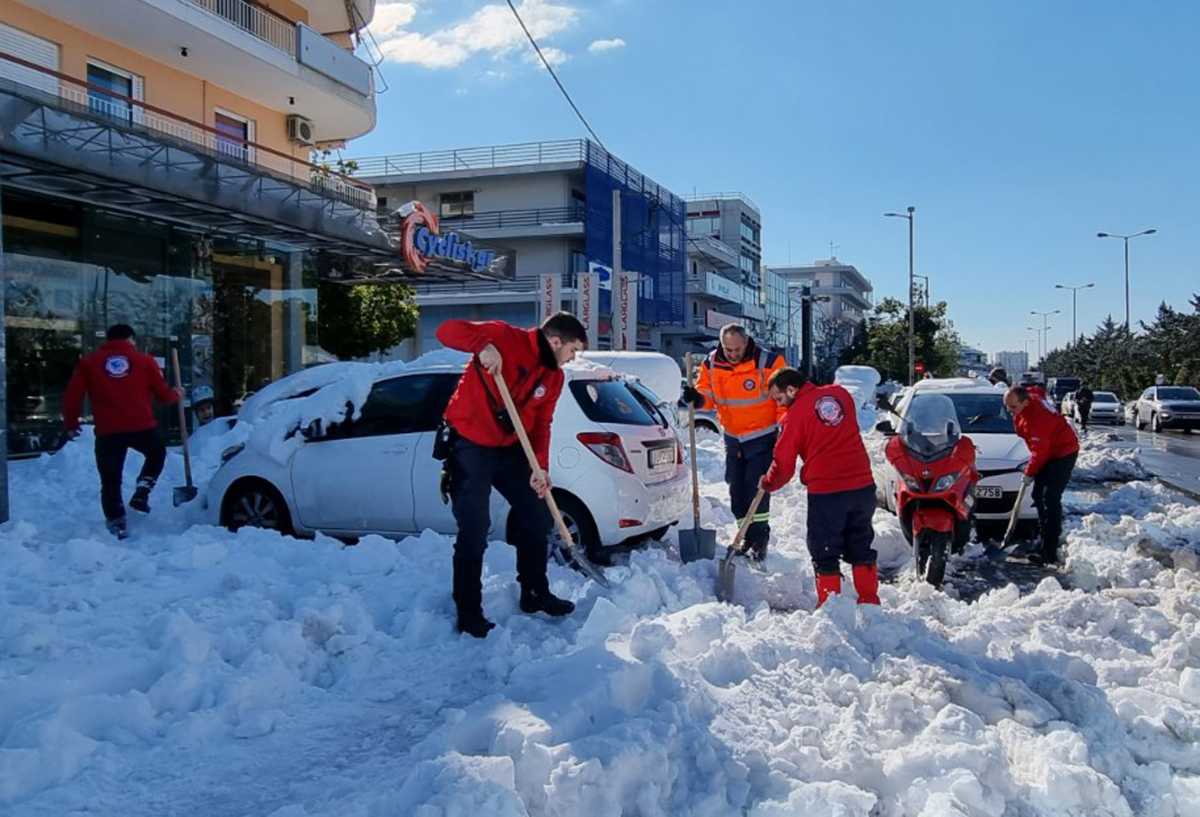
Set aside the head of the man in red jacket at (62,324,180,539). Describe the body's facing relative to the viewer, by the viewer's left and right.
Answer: facing away from the viewer

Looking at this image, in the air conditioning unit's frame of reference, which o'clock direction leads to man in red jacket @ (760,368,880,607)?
The man in red jacket is roughly at 1 o'clock from the air conditioning unit.

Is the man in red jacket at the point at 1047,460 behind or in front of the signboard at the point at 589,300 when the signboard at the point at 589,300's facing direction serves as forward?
in front

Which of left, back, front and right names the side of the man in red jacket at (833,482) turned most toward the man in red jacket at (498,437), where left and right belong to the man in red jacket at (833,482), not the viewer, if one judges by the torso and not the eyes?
left

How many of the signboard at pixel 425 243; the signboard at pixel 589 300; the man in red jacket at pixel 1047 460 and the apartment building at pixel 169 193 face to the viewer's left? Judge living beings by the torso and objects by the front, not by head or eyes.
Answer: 1

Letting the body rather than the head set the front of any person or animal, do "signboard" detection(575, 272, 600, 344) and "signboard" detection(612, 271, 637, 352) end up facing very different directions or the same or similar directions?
same or similar directions

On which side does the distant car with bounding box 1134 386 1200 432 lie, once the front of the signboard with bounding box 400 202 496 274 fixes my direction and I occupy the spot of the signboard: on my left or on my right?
on my left

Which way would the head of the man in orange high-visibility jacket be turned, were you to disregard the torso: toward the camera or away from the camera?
toward the camera

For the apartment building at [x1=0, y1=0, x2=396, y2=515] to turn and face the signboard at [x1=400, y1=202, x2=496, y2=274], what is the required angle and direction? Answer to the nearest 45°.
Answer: approximately 45° to its left

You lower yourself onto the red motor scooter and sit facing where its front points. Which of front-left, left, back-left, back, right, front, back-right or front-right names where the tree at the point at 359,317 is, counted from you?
back-right

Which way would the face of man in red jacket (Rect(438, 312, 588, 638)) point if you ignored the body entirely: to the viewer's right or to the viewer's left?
to the viewer's right

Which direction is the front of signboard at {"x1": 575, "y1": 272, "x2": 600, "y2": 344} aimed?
toward the camera

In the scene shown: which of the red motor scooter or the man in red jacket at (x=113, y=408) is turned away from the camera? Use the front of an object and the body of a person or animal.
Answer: the man in red jacket

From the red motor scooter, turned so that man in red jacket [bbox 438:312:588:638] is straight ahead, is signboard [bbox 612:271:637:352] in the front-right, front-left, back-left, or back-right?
back-right

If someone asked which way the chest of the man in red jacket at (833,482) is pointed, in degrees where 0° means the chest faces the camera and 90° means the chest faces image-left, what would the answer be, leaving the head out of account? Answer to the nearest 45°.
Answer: approximately 135°

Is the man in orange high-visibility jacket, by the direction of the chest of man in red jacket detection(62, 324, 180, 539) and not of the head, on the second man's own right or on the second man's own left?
on the second man's own right

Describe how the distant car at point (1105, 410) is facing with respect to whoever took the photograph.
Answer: facing the viewer

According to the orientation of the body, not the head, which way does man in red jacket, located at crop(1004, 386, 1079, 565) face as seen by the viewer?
to the viewer's left

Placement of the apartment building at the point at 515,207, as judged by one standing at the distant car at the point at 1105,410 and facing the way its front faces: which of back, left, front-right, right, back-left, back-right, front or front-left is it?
right

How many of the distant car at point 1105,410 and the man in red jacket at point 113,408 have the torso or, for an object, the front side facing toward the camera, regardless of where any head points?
1

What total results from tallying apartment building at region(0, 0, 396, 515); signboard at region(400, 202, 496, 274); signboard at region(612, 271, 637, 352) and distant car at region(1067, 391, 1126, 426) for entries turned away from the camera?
0
